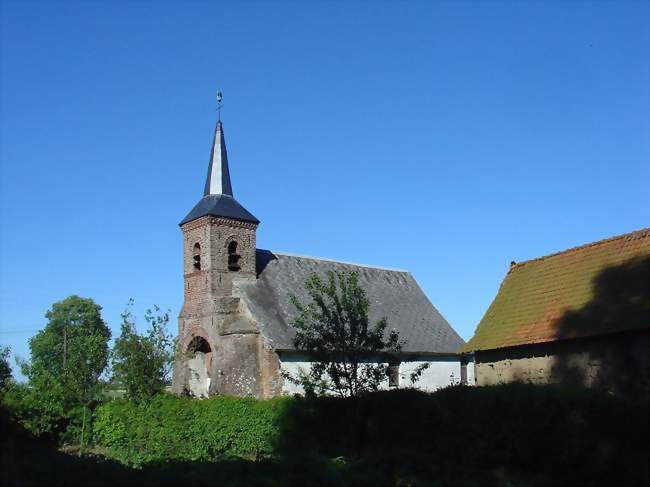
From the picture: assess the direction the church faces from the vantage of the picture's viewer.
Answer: facing the viewer and to the left of the viewer

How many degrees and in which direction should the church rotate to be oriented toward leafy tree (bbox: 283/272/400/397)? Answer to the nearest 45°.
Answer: approximately 45° to its left

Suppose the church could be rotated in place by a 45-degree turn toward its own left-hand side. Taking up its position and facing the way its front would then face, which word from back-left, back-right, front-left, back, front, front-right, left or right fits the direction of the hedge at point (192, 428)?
front
